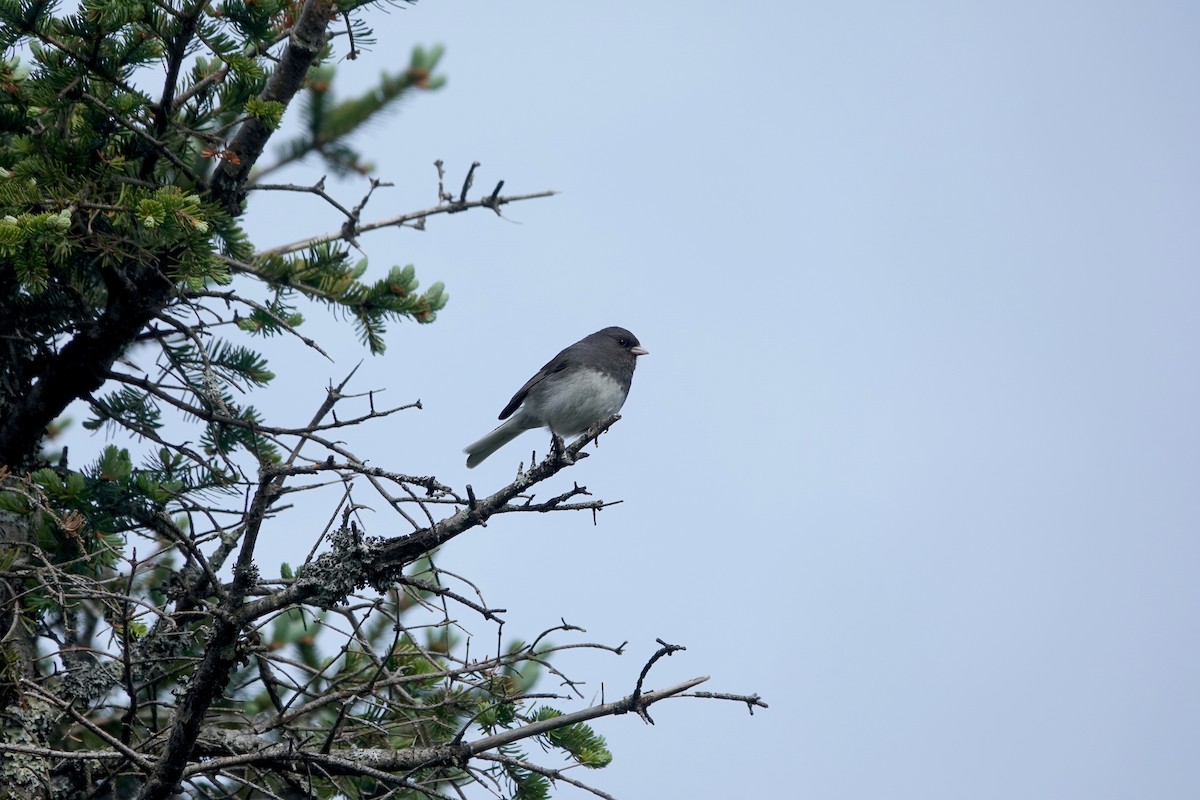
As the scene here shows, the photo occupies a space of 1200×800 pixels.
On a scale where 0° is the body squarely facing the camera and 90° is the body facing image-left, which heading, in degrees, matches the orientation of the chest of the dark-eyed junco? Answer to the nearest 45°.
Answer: approximately 270°
